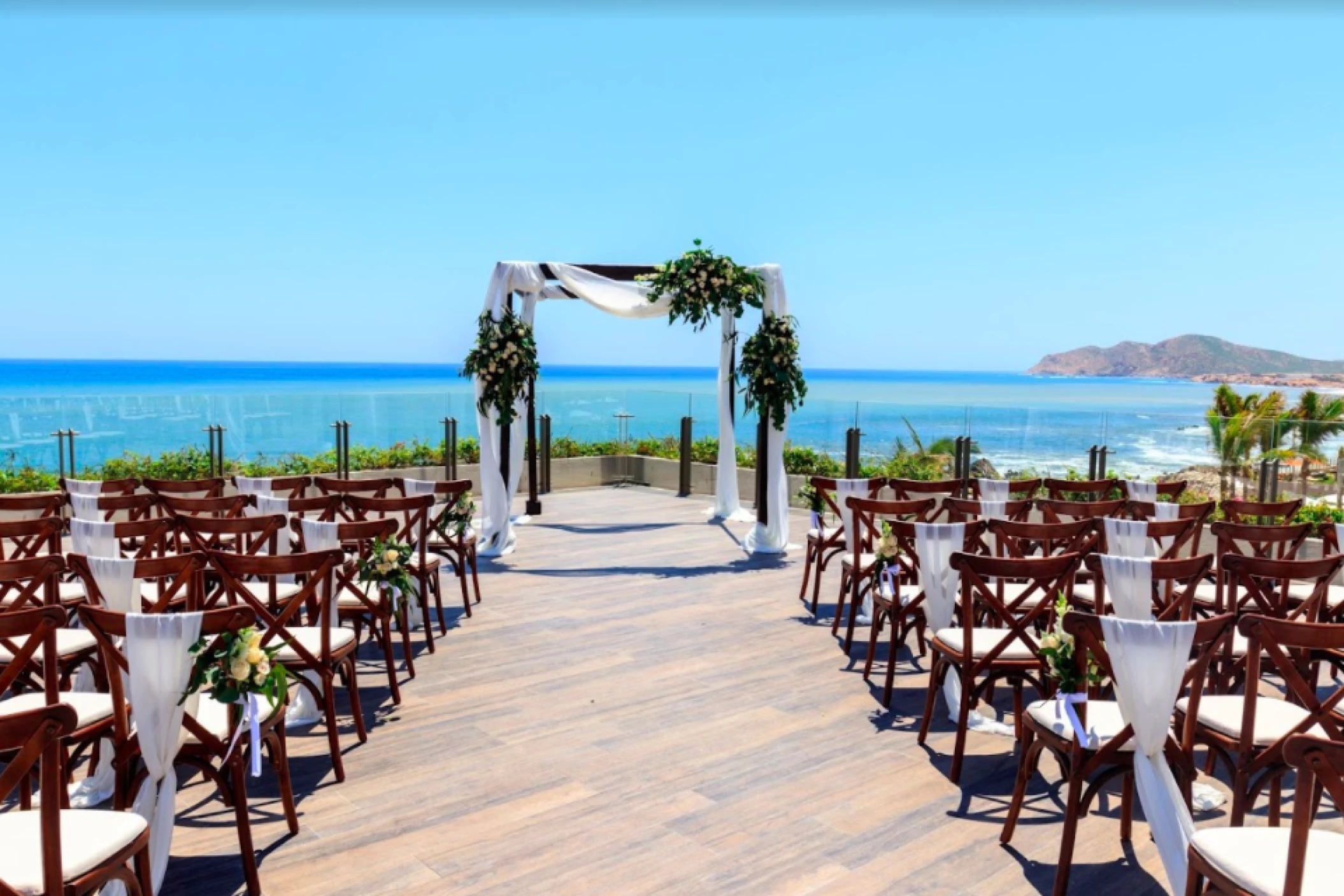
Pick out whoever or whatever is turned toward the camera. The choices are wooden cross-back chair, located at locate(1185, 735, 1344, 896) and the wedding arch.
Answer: the wedding arch

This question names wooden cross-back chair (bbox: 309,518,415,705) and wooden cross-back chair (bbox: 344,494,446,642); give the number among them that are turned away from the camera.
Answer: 2

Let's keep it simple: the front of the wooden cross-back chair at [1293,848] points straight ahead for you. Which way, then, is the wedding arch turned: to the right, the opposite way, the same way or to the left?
the opposite way

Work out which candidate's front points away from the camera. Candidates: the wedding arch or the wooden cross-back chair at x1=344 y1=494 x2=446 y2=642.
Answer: the wooden cross-back chair

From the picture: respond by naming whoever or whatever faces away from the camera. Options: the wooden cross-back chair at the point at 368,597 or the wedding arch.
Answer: the wooden cross-back chair

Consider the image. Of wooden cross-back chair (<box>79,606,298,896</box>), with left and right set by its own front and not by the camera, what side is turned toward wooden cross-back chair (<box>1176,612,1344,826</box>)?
right

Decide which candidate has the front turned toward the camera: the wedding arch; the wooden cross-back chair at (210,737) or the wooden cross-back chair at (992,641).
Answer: the wedding arch

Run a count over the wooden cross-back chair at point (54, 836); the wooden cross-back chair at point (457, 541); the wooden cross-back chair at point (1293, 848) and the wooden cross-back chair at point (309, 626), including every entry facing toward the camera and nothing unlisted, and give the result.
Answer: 0

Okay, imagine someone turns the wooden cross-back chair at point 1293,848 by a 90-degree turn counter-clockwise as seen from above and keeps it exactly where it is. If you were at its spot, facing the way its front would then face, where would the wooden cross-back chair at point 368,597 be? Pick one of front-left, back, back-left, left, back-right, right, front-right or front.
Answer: front-right

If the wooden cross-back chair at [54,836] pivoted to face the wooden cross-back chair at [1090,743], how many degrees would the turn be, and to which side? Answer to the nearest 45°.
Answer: approximately 45° to its right

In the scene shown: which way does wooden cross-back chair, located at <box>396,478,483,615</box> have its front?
away from the camera

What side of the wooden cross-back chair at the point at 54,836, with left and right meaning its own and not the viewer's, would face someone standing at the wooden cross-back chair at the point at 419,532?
front

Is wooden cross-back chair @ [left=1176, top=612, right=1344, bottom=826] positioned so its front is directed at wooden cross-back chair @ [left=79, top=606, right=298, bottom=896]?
no

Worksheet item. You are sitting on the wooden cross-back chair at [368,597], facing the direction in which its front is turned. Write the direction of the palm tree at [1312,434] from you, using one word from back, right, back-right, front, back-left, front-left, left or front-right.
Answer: right

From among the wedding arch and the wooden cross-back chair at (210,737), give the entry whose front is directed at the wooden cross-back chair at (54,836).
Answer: the wedding arch

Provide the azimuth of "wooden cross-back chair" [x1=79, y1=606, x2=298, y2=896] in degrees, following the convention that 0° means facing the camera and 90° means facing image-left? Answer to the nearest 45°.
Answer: approximately 225°

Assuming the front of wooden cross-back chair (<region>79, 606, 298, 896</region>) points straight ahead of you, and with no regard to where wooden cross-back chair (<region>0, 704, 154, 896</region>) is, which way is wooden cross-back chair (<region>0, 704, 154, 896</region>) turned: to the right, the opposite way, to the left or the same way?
the same way

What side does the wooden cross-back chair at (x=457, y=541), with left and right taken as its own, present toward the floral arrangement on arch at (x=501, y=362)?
front

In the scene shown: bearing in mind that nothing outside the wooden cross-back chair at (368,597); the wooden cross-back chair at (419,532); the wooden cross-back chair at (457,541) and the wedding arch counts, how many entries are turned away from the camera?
3

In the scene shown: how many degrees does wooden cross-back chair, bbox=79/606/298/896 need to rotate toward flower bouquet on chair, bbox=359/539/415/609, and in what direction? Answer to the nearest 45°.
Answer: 0° — it already faces it

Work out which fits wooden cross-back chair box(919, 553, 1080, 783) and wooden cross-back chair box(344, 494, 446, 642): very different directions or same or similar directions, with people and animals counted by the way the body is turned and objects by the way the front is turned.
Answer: same or similar directions

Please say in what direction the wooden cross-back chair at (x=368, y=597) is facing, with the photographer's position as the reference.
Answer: facing away from the viewer

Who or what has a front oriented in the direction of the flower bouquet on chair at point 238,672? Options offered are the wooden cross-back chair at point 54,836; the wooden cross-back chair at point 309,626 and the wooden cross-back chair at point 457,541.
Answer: the wooden cross-back chair at point 54,836
